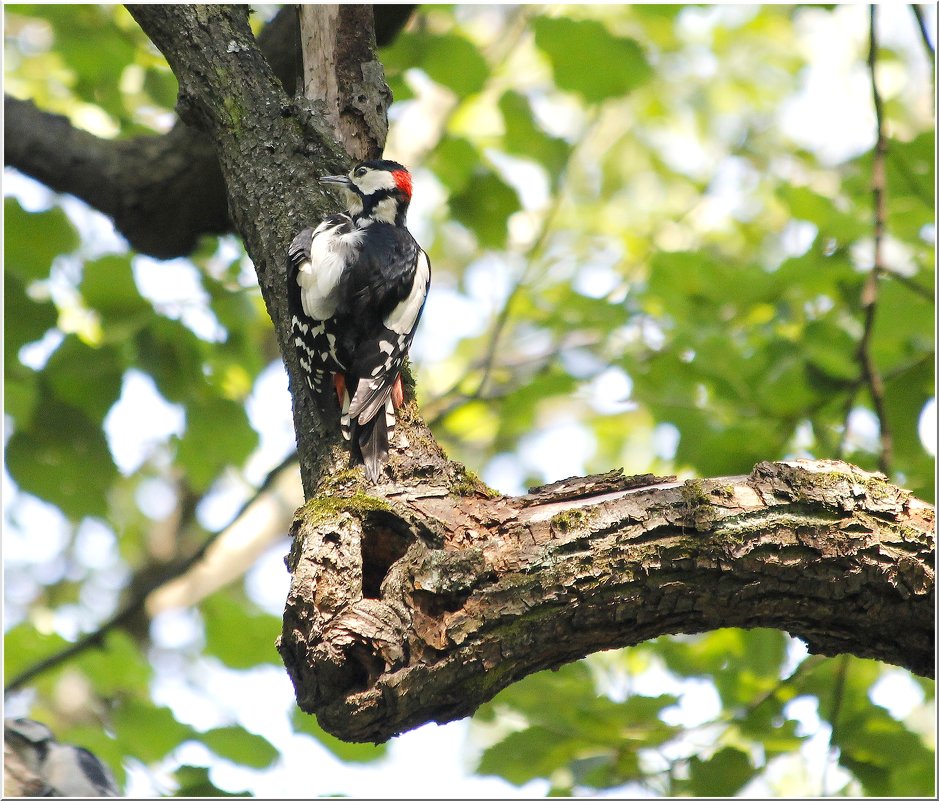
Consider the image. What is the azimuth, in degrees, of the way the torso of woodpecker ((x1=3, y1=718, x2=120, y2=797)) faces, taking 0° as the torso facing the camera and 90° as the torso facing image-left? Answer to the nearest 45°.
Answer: approximately 90°

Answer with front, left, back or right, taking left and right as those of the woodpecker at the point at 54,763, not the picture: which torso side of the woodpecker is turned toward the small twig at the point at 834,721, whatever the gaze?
back

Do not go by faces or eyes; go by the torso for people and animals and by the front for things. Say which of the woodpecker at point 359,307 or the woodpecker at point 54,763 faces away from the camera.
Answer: the woodpecker at point 359,307

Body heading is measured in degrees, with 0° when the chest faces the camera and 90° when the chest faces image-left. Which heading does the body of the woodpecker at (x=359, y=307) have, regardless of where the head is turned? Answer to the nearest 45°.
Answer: approximately 180°

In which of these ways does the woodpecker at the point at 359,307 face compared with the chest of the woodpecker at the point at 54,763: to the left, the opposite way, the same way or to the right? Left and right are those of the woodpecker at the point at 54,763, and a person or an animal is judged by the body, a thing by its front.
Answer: to the right

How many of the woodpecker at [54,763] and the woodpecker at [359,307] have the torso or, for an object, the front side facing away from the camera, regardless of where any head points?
1
